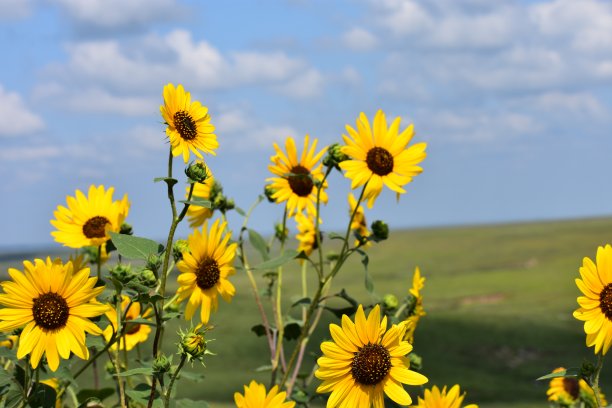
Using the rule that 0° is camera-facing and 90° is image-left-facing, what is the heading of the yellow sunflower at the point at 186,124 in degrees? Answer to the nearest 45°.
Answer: approximately 315°

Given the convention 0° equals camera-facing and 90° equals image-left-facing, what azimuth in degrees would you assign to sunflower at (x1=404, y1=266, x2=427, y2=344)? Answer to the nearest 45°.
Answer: approximately 270°

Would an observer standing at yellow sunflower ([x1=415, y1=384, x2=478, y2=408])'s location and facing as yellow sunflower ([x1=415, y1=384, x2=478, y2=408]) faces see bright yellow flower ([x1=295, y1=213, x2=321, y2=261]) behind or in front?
behind

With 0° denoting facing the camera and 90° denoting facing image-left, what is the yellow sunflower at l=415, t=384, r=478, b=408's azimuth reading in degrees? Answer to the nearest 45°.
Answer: approximately 0°

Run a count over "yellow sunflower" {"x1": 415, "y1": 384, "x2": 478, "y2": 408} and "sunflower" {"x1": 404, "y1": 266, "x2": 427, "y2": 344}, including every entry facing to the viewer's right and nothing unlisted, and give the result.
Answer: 1

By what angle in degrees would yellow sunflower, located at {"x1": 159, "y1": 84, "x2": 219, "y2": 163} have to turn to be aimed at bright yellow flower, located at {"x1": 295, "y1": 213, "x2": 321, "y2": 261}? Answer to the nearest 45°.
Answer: approximately 135° to its left

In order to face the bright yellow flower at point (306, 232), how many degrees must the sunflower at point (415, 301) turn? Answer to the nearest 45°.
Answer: approximately 135° to its left

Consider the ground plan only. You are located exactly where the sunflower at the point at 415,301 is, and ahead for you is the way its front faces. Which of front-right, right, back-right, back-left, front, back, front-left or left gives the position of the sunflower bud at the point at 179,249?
back-right

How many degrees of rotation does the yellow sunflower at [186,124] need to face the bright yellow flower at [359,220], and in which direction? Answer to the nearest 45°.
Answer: approximately 90° to its left

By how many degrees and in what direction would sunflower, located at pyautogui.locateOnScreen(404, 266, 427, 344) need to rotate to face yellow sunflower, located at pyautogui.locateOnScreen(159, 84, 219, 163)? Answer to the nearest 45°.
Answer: approximately 135° to its right

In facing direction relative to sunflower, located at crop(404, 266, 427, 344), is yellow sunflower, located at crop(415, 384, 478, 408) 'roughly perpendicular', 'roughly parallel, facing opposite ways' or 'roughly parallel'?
roughly perpendicular
